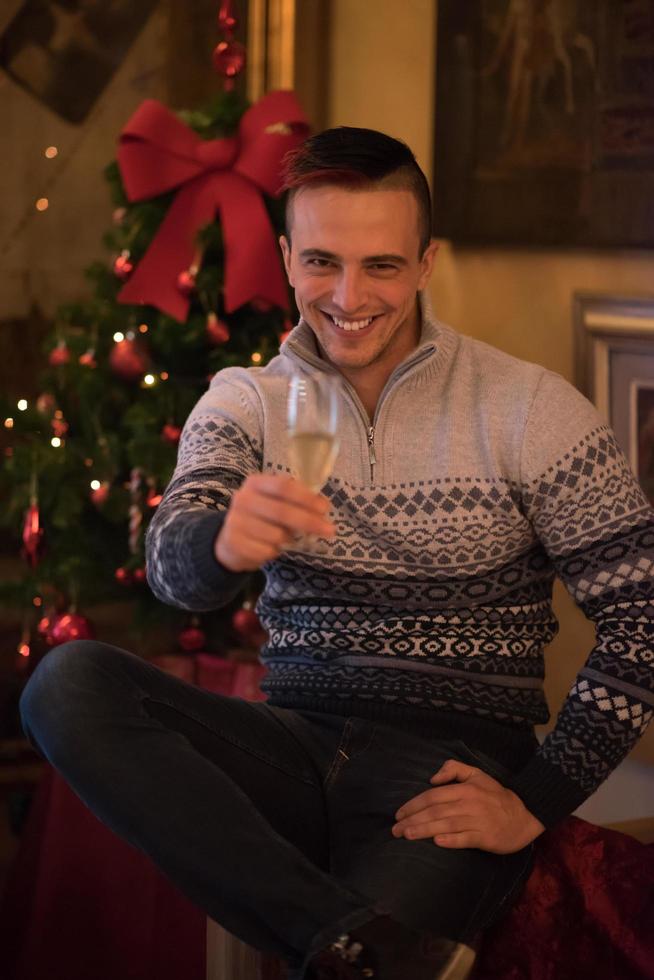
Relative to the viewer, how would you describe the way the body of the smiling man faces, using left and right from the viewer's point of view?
facing the viewer

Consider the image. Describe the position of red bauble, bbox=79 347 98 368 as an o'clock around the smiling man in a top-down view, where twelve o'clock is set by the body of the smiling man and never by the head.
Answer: The red bauble is roughly at 5 o'clock from the smiling man.

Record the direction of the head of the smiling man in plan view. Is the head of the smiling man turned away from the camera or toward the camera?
toward the camera

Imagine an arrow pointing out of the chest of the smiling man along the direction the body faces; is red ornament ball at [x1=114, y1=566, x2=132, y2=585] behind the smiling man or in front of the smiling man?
behind

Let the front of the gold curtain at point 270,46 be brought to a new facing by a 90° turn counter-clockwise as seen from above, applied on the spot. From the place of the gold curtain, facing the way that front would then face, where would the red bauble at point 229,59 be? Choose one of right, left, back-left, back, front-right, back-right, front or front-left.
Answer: right

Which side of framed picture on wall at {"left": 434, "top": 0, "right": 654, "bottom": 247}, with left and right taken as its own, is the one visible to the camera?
front

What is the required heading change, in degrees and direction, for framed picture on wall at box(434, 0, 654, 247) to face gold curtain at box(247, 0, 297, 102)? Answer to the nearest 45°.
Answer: approximately 135° to its right
